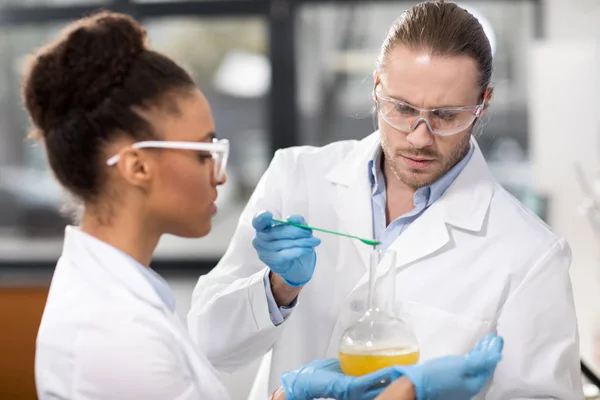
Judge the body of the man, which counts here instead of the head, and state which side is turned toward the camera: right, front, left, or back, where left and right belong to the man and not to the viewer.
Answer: front

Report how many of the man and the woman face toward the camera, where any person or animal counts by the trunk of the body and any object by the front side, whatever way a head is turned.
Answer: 1

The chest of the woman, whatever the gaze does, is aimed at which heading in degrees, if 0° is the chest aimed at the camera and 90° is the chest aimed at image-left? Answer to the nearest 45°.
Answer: approximately 270°

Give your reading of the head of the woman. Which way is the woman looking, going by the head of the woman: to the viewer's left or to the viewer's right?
to the viewer's right

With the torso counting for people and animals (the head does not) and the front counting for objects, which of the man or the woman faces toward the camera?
the man

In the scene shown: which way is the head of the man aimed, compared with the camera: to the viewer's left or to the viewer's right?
to the viewer's left

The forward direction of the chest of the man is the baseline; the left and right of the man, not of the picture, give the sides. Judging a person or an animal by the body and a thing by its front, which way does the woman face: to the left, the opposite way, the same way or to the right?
to the left
